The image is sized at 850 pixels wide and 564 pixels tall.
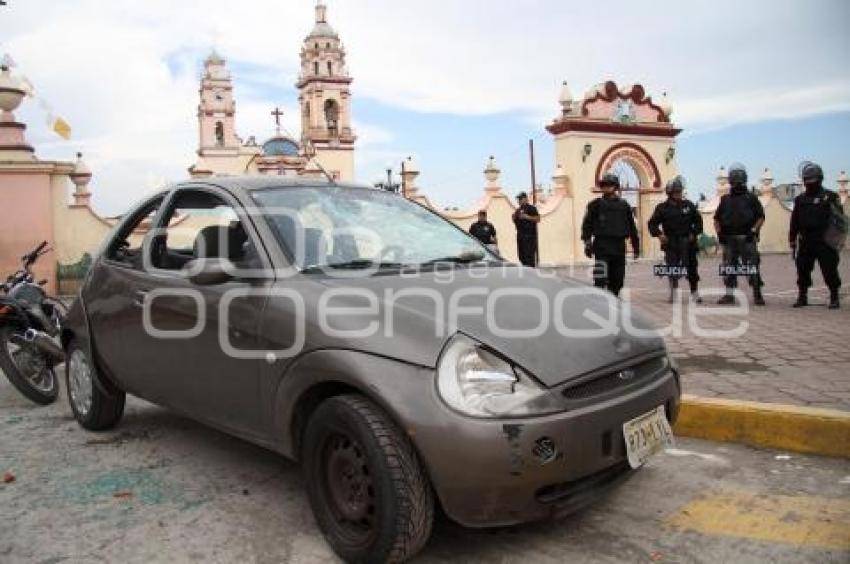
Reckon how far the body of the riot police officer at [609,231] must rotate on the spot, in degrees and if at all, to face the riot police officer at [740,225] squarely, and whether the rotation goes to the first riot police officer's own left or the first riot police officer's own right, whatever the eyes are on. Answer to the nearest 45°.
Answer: approximately 135° to the first riot police officer's own left

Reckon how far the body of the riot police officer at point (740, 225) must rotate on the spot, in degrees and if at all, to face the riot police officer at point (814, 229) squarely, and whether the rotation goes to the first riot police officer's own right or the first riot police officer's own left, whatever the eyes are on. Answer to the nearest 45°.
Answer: approximately 45° to the first riot police officer's own left

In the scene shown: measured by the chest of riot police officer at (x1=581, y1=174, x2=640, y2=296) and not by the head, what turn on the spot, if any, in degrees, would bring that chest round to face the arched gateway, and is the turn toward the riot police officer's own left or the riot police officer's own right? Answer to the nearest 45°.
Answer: approximately 180°

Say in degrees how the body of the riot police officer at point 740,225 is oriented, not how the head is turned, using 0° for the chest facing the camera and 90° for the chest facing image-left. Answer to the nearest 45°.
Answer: approximately 0°

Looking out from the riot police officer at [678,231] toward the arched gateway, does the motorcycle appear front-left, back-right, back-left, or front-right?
back-left

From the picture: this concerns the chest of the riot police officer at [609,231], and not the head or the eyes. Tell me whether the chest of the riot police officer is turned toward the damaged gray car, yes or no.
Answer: yes

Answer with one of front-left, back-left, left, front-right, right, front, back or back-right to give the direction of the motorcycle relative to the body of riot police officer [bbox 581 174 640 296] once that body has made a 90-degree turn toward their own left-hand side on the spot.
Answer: back-right

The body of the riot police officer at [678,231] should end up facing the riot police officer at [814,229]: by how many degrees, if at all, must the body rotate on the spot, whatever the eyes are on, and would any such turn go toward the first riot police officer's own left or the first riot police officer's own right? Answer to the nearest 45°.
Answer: approximately 45° to the first riot police officer's own left

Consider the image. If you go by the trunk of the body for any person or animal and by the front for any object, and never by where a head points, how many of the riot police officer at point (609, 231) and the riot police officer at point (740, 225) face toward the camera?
2

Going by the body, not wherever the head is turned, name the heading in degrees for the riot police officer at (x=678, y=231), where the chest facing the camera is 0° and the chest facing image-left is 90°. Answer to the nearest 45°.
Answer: approximately 0°

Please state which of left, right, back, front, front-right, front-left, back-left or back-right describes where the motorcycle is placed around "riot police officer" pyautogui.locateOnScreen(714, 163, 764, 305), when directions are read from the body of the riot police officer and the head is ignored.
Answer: front-right
